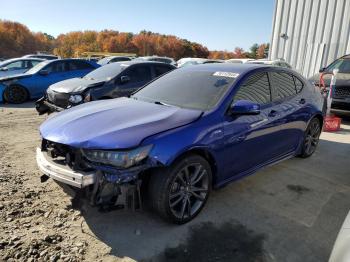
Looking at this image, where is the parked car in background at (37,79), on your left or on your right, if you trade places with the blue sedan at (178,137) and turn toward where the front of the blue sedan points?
on your right

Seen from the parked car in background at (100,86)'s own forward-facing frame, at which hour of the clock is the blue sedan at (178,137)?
The blue sedan is roughly at 10 o'clock from the parked car in background.

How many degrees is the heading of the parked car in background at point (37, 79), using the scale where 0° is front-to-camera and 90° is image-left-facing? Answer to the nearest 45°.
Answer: approximately 45°

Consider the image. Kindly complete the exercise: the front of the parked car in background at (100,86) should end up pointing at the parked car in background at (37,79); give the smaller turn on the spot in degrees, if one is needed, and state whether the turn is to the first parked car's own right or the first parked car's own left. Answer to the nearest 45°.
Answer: approximately 90° to the first parked car's own right

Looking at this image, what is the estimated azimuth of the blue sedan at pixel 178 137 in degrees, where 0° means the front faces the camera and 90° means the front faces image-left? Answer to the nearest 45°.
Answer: approximately 45°

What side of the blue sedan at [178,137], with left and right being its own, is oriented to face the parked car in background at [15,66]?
right

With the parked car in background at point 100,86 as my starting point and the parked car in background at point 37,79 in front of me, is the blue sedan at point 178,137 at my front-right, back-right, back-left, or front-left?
back-left

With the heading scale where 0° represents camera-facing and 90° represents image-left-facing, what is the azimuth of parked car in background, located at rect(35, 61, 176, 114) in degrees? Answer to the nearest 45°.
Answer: approximately 45°
